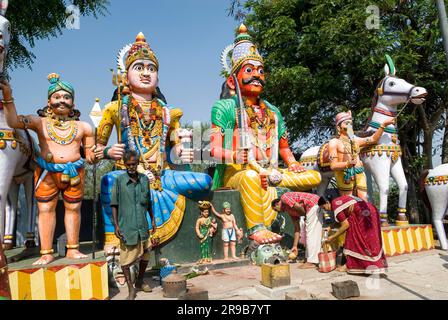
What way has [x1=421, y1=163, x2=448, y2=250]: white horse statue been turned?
to the viewer's right

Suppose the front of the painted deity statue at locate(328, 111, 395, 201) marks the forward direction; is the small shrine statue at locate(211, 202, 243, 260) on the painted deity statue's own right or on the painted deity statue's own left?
on the painted deity statue's own right

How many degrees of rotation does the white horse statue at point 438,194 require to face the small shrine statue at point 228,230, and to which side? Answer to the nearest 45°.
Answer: approximately 135° to its right

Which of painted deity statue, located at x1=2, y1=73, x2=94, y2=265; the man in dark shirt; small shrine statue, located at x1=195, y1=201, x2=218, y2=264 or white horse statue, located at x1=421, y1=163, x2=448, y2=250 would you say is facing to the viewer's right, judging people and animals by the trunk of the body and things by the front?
the white horse statue

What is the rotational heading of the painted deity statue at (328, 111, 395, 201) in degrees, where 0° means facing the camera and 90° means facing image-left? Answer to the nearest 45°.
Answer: approximately 315°

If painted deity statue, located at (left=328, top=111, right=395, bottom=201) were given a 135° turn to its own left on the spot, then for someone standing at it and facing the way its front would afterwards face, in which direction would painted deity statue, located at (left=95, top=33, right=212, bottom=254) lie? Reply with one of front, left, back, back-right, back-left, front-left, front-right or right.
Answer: back-left

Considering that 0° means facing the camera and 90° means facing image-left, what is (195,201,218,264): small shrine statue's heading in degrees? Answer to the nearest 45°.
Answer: approximately 0°

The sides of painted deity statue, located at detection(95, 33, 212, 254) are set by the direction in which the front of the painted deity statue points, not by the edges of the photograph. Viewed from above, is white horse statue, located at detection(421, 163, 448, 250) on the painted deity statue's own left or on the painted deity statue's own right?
on the painted deity statue's own left

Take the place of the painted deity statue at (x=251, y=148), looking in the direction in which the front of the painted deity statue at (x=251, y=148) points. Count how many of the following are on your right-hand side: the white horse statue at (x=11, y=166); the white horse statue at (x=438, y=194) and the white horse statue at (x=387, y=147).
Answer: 1

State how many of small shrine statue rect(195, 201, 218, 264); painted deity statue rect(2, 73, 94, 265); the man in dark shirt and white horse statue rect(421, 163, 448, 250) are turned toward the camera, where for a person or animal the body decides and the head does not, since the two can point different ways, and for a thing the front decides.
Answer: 3

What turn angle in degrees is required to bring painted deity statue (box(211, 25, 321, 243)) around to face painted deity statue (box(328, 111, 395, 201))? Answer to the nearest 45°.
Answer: approximately 45° to its left

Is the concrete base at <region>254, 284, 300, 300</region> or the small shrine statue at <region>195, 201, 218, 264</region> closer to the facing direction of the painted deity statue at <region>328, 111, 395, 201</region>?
the concrete base
